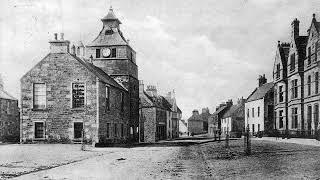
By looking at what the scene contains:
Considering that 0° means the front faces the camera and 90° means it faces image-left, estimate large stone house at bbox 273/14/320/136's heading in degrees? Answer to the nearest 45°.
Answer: approximately 45°

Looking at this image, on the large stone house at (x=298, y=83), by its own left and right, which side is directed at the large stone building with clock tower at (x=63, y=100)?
front
